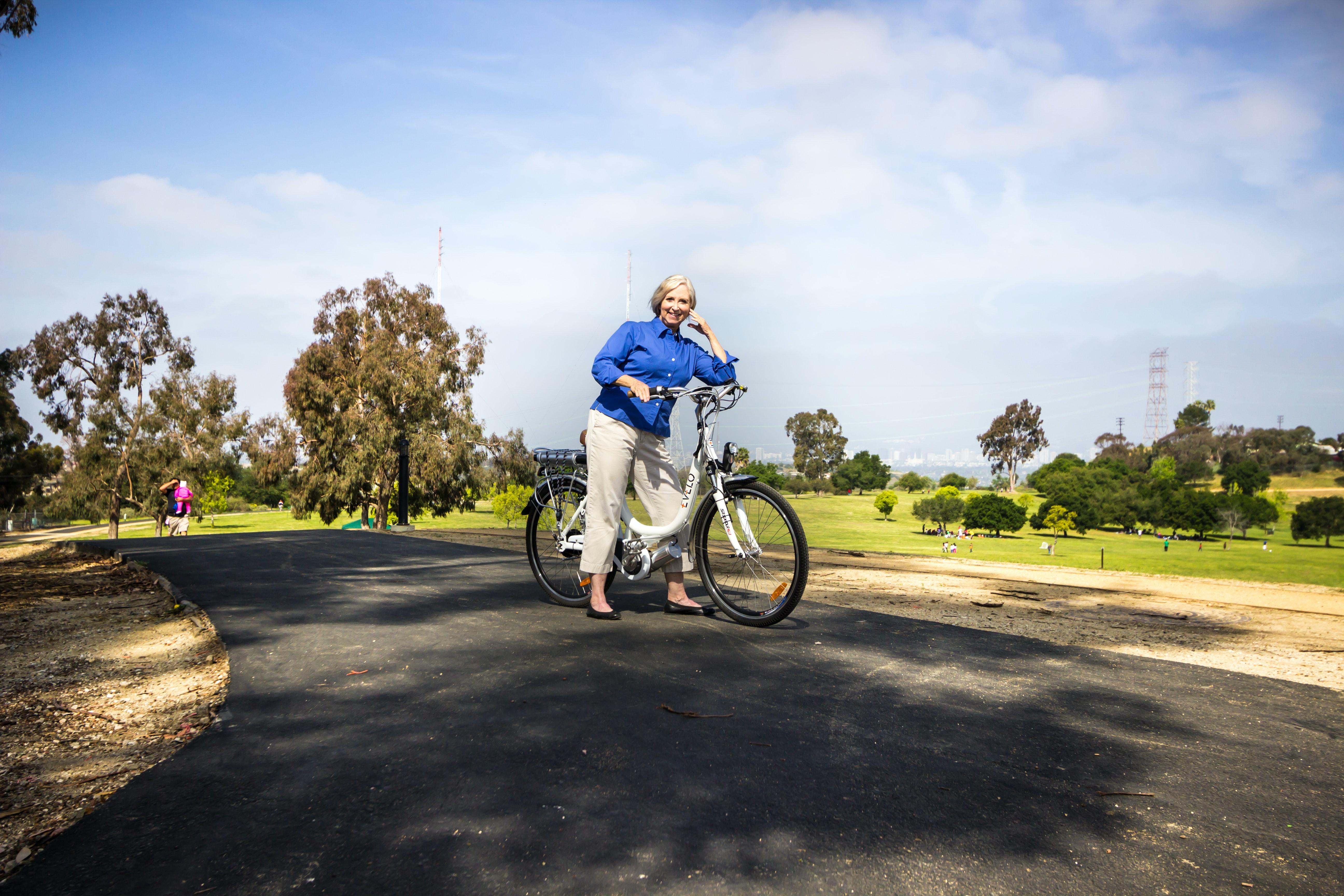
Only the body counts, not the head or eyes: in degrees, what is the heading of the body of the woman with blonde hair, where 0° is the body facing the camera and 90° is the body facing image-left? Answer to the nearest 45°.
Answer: approximately 315°

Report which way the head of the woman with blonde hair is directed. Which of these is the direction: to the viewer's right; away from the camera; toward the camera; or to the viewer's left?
toward the camera

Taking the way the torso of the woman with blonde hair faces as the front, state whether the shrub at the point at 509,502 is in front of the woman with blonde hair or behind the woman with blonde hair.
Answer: behind

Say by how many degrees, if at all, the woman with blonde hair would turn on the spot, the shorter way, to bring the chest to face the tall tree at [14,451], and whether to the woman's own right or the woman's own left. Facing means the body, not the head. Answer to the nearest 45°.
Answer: approximately 180°

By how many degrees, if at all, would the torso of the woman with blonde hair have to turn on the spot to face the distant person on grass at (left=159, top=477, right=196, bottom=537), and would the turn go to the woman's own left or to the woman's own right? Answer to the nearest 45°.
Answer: approximately 180°
